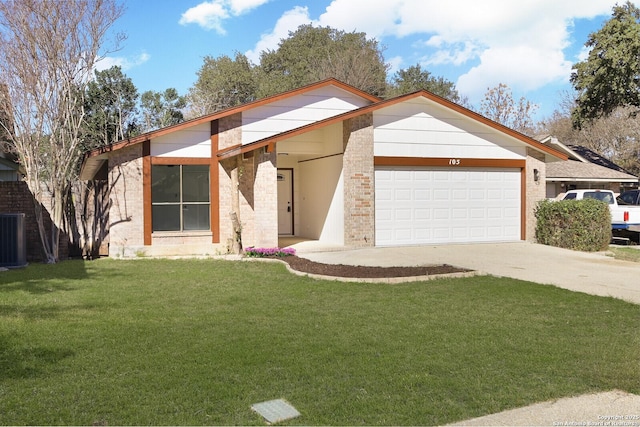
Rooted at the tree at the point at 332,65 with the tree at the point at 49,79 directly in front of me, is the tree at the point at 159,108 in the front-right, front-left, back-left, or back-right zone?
front-right

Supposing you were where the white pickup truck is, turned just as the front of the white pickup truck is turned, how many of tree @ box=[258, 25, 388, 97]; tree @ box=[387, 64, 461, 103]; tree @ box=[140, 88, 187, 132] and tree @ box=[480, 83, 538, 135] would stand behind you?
0

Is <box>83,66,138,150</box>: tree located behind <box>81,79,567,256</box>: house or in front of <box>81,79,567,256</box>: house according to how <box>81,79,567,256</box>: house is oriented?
behind

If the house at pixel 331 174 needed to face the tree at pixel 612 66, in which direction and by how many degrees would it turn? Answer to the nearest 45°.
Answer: approximately 135° to its left

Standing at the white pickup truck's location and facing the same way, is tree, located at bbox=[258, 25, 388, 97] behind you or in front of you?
in front

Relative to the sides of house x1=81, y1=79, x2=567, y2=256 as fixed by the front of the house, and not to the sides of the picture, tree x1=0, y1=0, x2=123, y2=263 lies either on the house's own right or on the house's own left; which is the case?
on the house's own right

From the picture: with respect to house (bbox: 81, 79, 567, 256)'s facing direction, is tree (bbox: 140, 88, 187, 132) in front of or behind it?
behind

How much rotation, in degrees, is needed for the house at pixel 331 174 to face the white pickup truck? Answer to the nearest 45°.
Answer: approximately 90° to its left

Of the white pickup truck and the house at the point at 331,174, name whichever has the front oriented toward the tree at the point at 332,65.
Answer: the white pickup truck

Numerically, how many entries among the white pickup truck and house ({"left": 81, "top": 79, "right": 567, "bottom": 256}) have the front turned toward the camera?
1

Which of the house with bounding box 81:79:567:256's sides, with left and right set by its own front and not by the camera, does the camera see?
front

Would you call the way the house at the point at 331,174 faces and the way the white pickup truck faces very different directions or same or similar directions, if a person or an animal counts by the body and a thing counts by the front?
very different directions

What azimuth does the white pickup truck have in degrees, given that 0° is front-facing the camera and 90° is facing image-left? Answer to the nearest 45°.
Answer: approximately 135°

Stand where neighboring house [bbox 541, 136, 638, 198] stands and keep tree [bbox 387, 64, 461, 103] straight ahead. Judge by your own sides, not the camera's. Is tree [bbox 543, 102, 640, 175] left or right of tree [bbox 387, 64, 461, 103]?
right

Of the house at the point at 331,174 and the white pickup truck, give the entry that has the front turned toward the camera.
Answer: the house

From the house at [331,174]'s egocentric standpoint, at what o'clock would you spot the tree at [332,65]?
The tree is roughly at 6 o'clock from the house.

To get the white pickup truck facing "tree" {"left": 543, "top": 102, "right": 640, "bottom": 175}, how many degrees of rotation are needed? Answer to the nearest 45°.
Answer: approximately 45° to its right

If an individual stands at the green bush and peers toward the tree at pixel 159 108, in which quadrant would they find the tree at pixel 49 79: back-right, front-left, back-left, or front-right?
front-left
